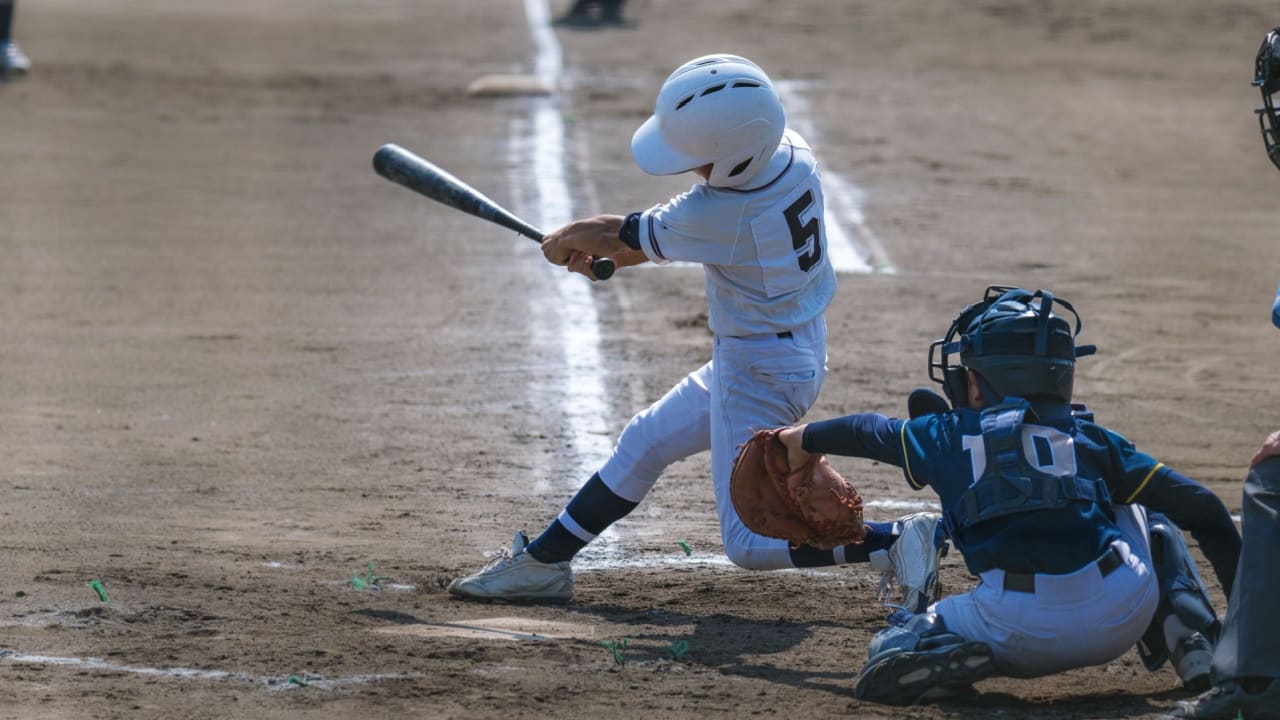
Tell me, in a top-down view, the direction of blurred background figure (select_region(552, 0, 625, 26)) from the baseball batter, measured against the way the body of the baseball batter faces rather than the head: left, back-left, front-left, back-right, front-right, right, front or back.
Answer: front-right

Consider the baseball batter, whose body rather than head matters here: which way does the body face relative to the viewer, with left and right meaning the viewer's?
facing away from the viewer and to the left of the viewer

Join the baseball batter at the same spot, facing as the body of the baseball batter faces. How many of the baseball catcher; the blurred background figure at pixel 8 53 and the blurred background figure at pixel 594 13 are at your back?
1

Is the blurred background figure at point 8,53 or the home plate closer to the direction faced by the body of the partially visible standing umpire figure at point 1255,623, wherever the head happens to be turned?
the home plate

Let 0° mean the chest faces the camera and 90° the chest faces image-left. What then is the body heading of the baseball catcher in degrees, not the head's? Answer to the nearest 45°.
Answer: approximately 135°

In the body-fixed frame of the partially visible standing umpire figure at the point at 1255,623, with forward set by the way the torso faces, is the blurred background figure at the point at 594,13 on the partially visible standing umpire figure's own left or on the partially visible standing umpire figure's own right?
on the partially visible standing umpire figure's own right

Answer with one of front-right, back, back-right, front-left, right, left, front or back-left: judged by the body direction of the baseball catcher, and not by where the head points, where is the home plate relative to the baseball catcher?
front-left

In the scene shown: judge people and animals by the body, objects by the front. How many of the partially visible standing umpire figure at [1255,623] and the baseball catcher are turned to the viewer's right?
0

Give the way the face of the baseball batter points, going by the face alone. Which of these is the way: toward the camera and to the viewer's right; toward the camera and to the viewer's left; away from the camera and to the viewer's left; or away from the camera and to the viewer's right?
away from the camera and to the viewer's left

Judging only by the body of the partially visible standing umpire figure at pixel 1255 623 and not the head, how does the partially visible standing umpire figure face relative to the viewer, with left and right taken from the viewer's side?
facing to the left of the viewer

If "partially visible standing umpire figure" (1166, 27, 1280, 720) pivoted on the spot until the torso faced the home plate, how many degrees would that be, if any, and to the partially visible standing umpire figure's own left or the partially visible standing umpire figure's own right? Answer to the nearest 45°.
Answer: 0° — they already face it

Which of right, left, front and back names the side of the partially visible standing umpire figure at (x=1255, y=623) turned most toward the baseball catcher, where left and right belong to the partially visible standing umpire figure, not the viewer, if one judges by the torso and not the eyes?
front

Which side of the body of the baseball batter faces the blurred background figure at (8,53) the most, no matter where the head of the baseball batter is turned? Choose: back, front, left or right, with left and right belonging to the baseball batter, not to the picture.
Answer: front
